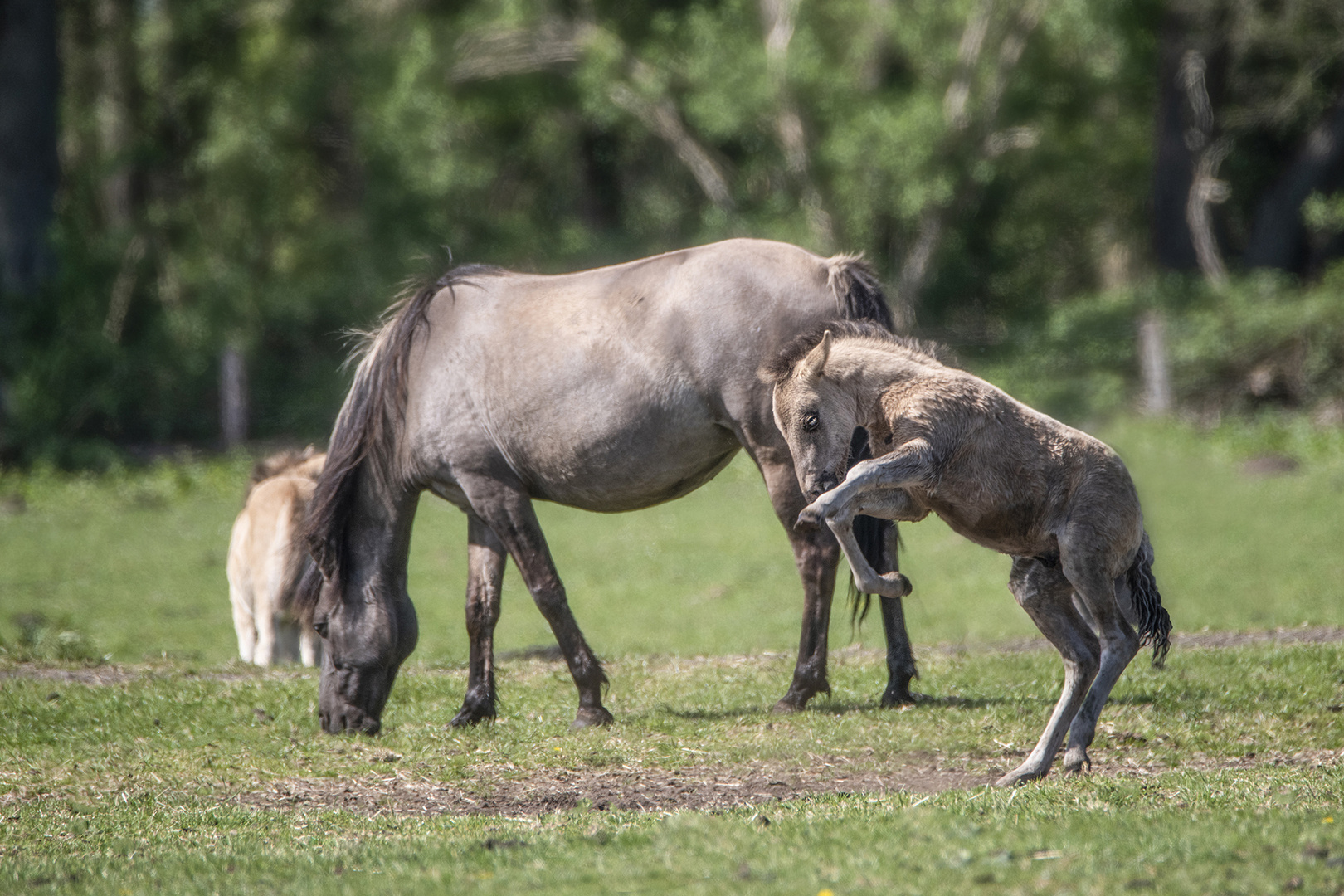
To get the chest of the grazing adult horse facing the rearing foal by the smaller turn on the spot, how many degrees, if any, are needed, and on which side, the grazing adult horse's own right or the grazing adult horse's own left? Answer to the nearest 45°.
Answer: approximately 135° to the grazing adult horse's own left

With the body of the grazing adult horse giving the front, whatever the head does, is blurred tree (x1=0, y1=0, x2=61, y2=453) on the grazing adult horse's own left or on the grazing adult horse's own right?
on the grazing adult horse's own right

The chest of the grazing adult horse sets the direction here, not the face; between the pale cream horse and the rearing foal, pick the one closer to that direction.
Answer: the pale cream horse

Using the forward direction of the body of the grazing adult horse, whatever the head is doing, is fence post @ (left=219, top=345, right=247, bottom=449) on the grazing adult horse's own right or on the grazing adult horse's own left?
on the grazing adult horse's own right

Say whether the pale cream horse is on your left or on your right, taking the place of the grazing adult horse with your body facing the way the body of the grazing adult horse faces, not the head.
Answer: on your right

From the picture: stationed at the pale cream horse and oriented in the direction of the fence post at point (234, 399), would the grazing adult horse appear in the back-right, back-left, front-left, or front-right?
back-right

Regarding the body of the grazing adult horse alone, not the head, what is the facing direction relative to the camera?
to the viewer's left

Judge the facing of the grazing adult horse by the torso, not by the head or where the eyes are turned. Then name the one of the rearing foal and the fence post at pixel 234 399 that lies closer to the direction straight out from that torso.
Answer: the fence post
